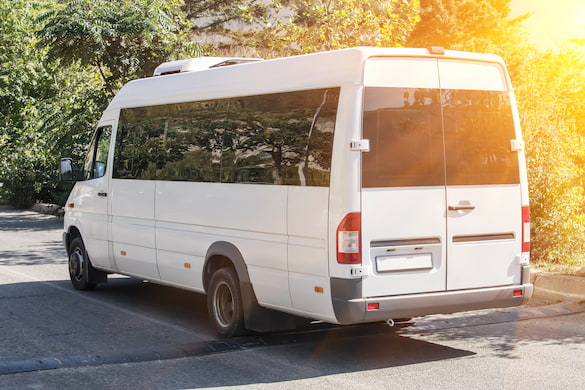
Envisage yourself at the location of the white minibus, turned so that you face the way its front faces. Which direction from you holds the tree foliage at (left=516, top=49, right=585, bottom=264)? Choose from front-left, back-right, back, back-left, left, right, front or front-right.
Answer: right

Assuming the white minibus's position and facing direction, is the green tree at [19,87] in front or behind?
in front

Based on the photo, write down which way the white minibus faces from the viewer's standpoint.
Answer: facing away from the viewer and to the left of the viewer

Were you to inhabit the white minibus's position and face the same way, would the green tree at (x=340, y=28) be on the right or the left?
on its right

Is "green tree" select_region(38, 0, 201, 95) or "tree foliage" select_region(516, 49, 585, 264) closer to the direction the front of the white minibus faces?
the green tree
